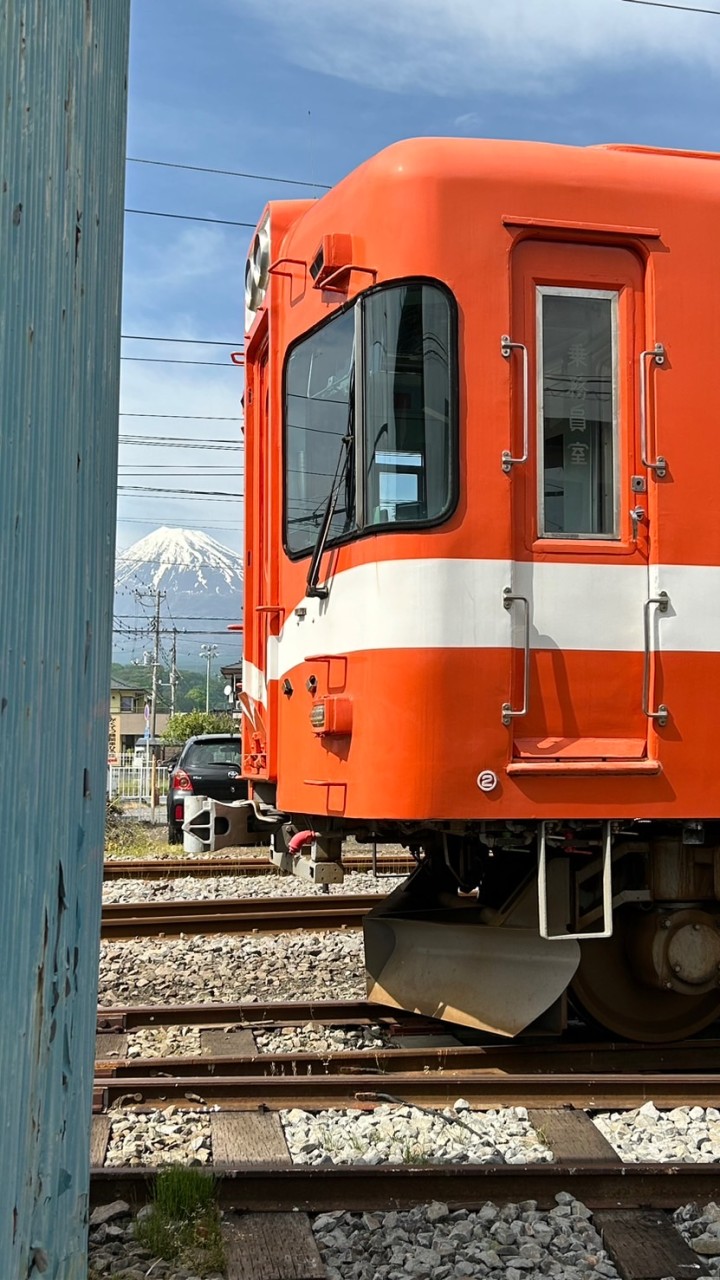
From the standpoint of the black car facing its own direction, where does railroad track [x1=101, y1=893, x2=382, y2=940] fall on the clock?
The railroad track is roughly at 6 o'clock from the black car.

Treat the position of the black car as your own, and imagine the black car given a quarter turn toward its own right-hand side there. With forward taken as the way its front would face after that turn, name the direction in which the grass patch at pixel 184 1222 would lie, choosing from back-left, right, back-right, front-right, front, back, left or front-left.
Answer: right

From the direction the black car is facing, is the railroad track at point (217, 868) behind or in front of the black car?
behind

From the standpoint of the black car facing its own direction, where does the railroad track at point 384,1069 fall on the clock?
The railroad track is roughly at 6 o'clock from the black car.

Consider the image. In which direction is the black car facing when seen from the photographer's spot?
facing away from the viewer

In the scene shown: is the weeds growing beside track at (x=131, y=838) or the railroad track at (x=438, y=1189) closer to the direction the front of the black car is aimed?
the weeds growing beside track

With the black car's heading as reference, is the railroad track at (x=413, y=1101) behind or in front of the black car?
behind

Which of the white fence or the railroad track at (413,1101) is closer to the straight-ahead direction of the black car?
the white fence
